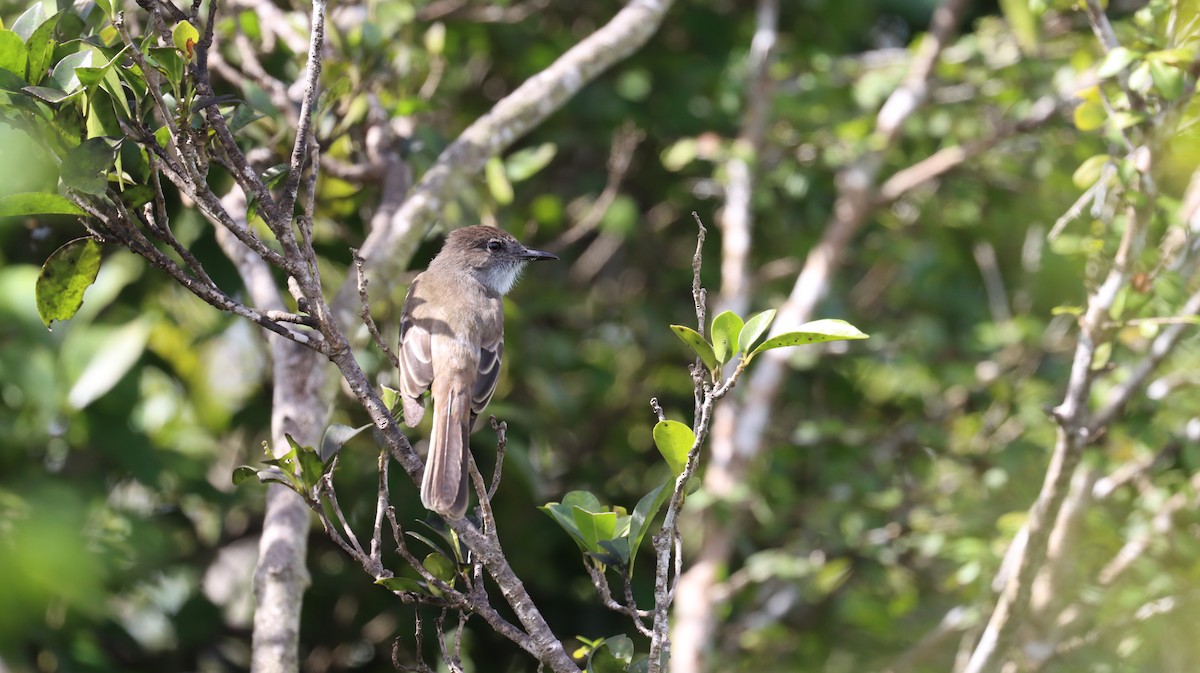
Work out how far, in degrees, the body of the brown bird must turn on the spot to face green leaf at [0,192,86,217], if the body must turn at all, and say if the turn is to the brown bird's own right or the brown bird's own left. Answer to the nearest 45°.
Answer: approximately 135° to the brown bird's own left

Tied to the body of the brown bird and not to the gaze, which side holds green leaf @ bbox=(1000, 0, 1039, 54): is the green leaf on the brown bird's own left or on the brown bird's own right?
on the brown bird's own right

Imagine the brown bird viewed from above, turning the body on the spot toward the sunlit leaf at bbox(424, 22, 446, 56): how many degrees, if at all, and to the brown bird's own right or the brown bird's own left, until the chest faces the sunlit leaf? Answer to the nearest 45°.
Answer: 0° — it already faces it

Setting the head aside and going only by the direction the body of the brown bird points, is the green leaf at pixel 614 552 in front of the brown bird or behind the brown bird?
behind

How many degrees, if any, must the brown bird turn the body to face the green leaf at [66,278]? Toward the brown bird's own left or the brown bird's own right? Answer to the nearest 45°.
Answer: approximately 135° to the brown bird's own left

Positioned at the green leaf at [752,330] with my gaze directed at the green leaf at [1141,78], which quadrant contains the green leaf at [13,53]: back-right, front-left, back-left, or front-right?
back-left

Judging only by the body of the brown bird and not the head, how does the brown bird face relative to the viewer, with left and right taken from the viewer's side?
facing away from the viewer
